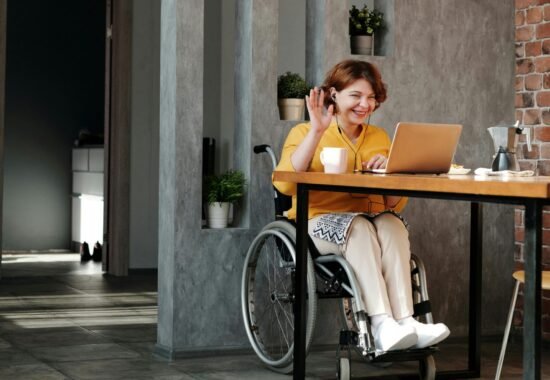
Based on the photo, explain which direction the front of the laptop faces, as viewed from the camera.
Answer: facing away from the viewer and to the left of the viewer

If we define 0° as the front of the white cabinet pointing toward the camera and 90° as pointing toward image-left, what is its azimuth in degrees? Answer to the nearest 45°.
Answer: approximately 0°

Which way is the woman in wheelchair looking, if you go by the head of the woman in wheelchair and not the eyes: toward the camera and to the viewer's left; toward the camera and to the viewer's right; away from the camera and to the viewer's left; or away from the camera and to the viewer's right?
toward the camera and to the viewer's right

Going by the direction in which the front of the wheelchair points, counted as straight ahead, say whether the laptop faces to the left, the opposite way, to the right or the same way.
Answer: the opposite way

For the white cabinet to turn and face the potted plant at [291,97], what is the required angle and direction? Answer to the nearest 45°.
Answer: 0° — it already faces it

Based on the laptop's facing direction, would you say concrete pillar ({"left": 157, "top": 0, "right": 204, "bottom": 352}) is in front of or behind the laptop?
in front

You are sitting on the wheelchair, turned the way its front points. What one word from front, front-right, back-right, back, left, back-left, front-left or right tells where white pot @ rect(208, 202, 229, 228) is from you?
back

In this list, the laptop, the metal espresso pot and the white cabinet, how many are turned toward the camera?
1
